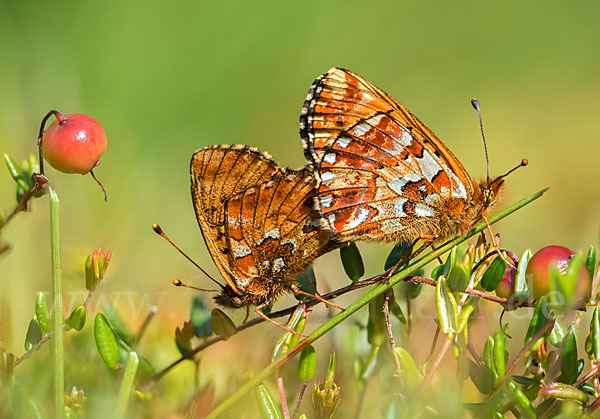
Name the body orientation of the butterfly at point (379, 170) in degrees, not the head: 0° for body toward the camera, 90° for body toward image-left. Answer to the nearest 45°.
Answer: approximately 270°

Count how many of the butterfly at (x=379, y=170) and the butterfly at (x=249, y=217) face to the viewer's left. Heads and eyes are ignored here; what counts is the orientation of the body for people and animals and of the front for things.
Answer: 1

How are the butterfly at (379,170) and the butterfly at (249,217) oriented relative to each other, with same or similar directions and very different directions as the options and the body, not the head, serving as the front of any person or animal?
very different directions

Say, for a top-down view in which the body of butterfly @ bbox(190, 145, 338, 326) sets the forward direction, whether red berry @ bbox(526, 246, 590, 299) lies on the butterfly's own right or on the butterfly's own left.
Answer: on the butterfly's own left

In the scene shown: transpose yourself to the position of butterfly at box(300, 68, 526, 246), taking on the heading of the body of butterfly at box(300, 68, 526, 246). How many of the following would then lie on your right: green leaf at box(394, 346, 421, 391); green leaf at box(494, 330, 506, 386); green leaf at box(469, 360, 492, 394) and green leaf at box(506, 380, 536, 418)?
4

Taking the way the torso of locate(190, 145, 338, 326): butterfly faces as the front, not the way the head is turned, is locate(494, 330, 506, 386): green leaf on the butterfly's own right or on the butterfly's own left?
on the butterfly's own left

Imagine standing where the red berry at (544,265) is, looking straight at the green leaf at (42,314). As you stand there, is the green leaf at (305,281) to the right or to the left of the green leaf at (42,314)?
right

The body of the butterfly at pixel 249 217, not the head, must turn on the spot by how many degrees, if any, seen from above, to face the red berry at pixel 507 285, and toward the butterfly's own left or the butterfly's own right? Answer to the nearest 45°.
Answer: approximately 135° to the butterfly's own left

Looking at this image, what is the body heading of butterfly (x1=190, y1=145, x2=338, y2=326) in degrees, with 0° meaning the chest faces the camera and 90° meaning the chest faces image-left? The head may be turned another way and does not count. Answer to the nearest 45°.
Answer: approximately 90°

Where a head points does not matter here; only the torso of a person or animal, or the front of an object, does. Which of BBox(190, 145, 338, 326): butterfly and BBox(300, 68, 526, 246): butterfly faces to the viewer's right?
BBox(300, 68, 526, 246): butterfly
